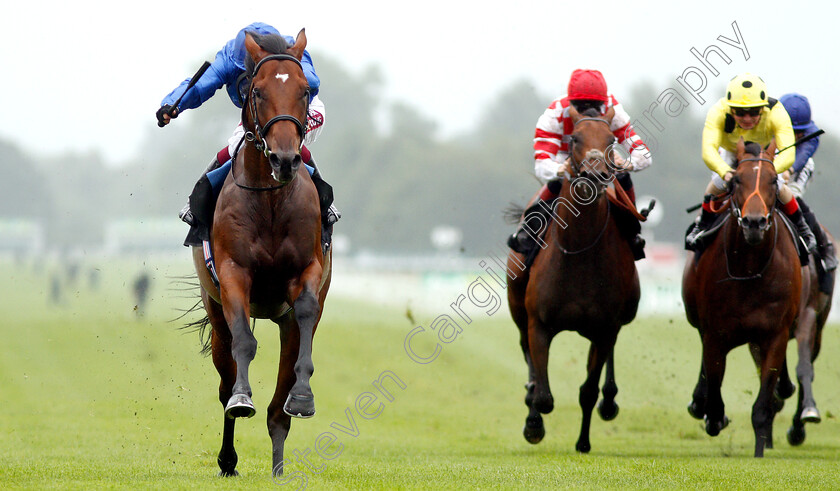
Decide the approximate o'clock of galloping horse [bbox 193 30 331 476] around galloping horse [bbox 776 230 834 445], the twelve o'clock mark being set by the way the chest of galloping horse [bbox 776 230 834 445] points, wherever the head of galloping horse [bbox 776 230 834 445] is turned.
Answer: galloping horse [bbox 193 30 331 476] is roughly at 1 o'clock from galloping horse [bbox 776 230 834 445].

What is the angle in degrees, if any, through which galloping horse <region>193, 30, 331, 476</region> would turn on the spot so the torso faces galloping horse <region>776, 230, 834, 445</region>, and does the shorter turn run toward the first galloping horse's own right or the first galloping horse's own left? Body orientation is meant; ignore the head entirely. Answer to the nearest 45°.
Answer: approximately 135° to the first galloping horse's own left

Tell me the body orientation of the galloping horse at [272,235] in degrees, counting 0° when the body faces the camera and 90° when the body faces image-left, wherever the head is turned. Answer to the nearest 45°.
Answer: approximately 0°

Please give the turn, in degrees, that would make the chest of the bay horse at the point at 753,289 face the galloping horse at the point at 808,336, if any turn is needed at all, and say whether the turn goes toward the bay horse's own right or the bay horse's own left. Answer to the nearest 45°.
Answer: approximately 180°

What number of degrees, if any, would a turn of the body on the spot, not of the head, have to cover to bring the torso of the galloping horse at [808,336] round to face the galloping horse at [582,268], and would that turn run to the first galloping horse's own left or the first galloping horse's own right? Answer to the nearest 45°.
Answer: approximately 45° to the first galloping horse's own right

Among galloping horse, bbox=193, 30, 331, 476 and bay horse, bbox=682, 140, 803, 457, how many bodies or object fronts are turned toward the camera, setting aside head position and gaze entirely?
2

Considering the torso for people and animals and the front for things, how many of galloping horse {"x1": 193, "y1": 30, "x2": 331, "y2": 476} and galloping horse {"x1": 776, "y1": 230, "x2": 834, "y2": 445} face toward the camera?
2

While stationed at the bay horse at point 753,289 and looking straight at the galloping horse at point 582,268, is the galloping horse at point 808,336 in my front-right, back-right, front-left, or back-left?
back-right

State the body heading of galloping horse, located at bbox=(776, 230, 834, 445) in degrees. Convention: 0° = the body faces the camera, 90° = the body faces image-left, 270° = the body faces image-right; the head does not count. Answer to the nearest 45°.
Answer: approximately 0°
